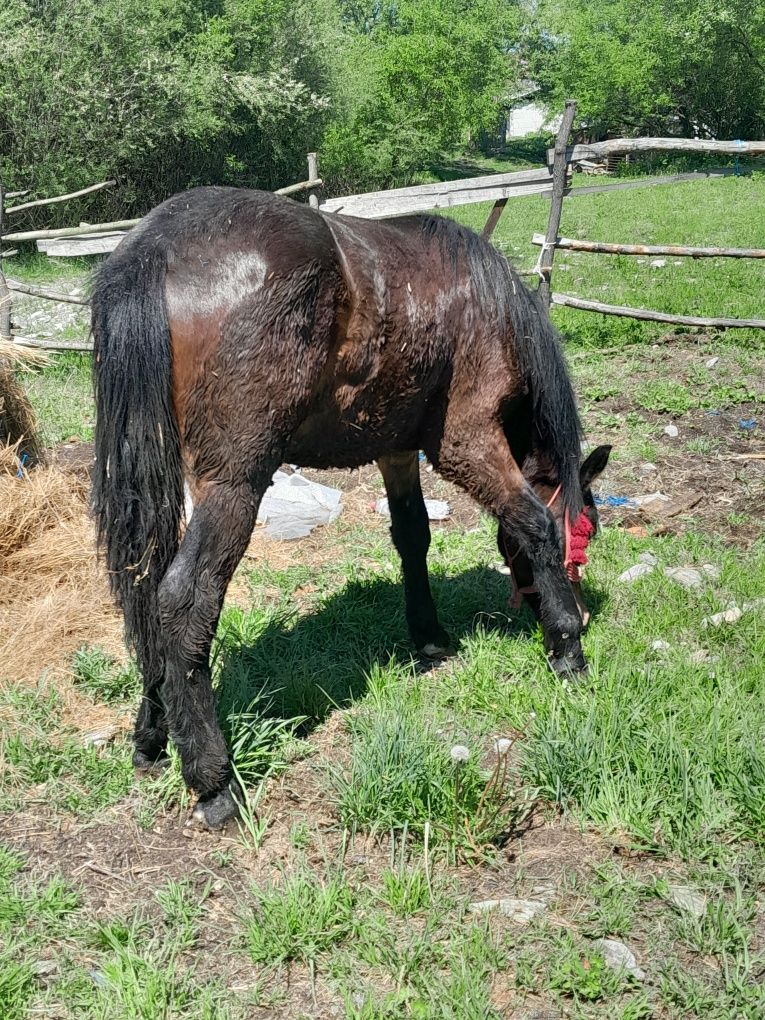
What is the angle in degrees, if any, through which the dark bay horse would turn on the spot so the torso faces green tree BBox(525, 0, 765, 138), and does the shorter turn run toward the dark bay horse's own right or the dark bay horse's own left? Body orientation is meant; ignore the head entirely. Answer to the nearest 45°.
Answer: approximately 45° to the dark bay horse's own left

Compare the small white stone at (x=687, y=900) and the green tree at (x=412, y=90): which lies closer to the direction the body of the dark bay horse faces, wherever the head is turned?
the green tree

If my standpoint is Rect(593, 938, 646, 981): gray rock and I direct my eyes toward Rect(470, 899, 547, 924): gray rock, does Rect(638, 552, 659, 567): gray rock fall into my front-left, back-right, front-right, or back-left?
front-right

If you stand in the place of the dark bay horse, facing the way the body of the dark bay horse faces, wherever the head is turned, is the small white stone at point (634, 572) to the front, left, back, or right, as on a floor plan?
front

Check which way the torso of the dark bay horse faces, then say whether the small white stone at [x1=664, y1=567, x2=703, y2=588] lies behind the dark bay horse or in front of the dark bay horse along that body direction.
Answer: in front

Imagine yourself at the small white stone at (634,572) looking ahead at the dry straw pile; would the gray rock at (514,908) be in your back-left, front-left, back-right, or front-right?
front-left

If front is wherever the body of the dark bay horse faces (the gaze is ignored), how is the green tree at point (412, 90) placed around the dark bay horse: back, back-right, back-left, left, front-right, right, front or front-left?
front-left

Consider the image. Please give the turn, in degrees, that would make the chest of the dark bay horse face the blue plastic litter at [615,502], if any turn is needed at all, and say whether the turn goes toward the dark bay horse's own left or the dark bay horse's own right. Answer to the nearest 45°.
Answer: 0° — it already faces it

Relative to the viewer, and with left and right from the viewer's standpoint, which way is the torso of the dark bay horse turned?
facing away from the viewer and to the right of the viewer

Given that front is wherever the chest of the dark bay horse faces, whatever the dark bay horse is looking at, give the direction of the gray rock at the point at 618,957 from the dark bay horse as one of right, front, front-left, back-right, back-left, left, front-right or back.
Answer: right
